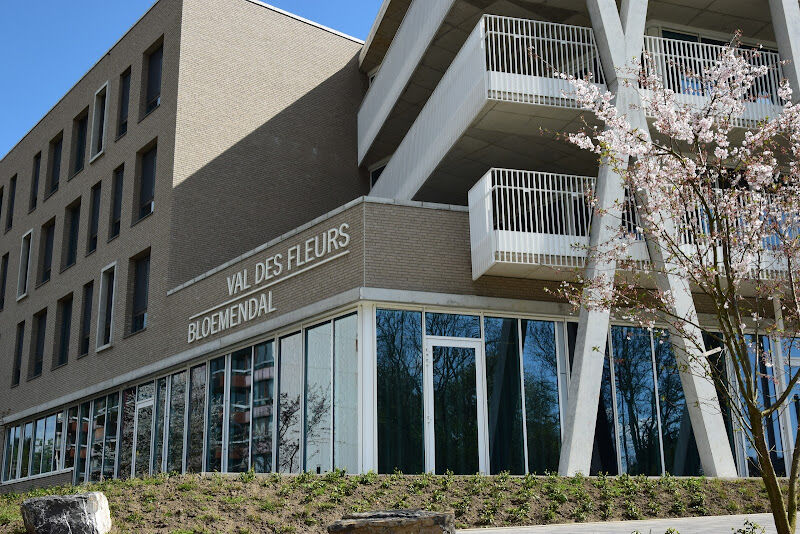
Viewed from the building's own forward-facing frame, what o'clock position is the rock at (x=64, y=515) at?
The rock is roughly at 11 o'clock from the building.

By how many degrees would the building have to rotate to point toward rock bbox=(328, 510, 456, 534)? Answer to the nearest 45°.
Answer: approximately 45° to its left

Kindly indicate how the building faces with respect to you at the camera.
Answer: facing the viewer and to the left of the viewer
